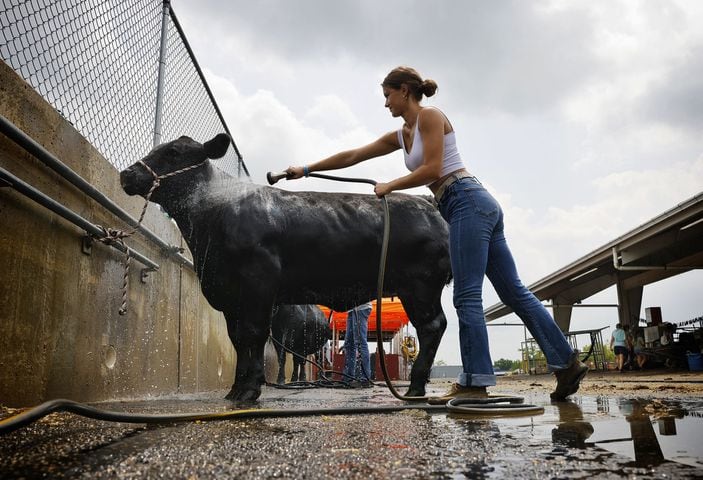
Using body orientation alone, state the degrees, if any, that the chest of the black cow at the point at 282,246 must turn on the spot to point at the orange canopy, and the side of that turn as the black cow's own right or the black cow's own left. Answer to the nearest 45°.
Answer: approximately 90° to the black cow's own right

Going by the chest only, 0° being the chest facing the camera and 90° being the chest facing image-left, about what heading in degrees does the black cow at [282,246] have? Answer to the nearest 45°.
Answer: approximately 90°

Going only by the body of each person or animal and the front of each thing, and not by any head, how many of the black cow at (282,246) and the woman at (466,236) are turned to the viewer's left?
2

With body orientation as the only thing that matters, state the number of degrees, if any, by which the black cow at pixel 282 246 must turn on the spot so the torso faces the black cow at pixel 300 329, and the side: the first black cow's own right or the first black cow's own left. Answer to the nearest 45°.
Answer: approximately 90° to the first black cow's own right

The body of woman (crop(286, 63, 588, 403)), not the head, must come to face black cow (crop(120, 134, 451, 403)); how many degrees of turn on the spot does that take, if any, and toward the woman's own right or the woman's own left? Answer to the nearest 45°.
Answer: approximately 45° to the woman's own right

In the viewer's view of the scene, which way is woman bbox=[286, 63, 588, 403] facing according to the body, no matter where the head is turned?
to the viewer's left

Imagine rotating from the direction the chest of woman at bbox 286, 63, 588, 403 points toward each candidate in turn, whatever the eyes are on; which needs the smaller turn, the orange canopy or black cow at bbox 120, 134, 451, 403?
the black cow

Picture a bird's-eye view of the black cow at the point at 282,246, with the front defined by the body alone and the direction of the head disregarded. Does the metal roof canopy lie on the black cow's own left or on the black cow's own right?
on the black cow's own right

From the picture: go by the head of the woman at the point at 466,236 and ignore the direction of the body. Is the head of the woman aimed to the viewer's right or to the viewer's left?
to the viewer's left
